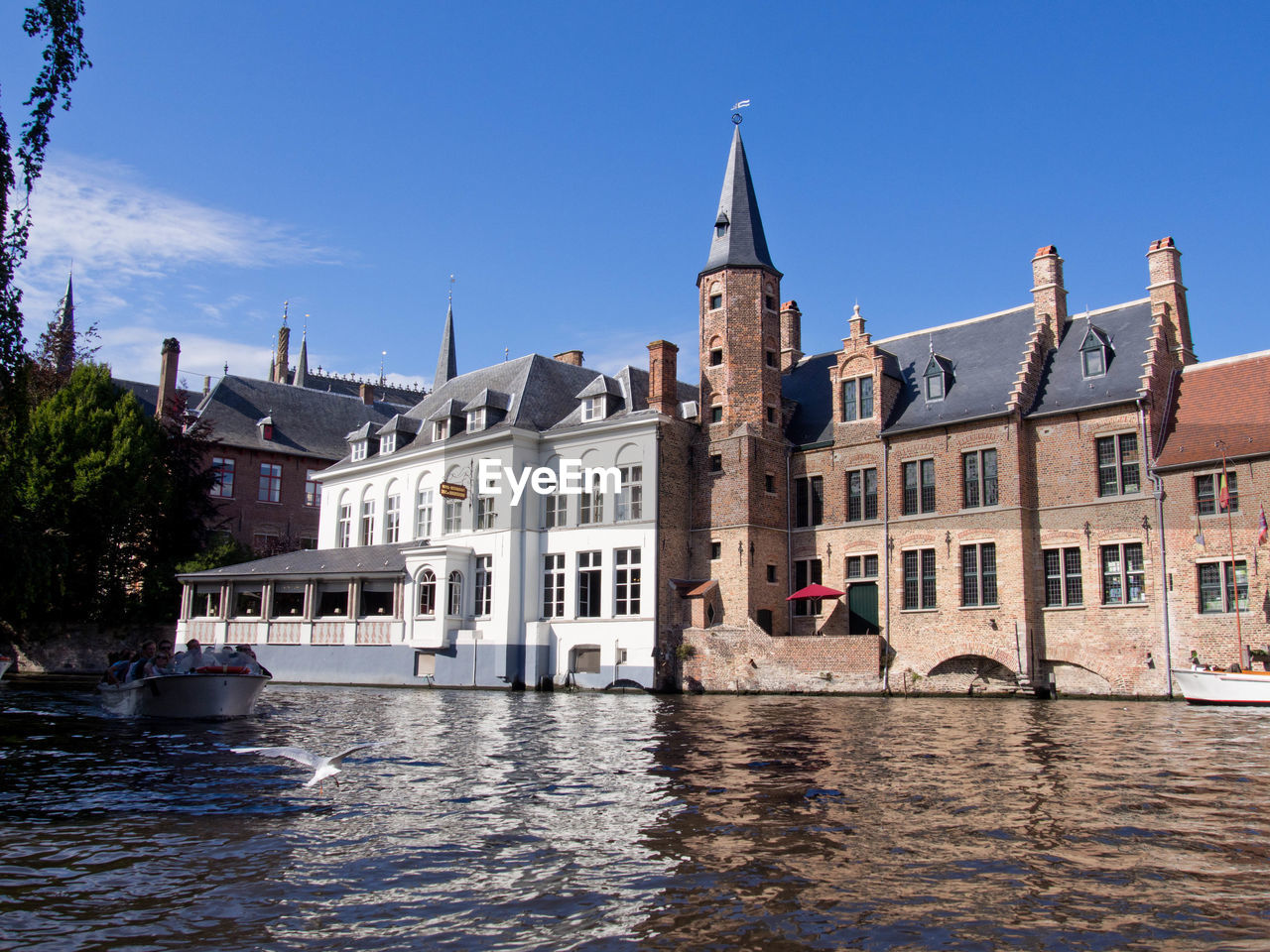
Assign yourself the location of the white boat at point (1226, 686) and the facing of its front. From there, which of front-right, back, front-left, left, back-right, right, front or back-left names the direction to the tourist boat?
front-left

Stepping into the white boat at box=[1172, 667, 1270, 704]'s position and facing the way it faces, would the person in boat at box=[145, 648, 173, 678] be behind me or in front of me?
in front

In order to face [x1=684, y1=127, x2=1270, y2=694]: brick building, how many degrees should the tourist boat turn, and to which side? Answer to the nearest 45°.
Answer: approximately 45° to its left

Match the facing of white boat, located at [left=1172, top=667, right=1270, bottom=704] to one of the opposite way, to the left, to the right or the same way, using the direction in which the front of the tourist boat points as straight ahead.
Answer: the opposite way

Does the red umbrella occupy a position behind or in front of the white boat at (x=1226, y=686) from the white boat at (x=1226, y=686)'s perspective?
in front

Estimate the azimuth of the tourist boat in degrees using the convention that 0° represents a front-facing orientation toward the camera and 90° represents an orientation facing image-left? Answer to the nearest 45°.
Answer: approximately 315°

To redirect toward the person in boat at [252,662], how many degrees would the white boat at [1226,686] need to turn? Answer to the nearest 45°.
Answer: approximately 45° to its left

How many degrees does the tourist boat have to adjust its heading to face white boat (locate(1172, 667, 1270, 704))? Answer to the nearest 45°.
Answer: approximately 45° to its left

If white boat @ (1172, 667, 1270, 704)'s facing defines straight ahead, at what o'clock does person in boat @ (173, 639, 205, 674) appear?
The person in boat is roughly at 11 o'clock from the white boat.

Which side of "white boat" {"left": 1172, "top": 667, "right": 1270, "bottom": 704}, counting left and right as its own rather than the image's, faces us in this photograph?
left

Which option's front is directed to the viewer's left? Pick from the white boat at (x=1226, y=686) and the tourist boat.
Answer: the white boat

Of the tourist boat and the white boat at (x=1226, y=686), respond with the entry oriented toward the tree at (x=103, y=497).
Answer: the white boat

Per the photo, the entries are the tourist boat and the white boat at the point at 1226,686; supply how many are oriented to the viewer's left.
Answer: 1
